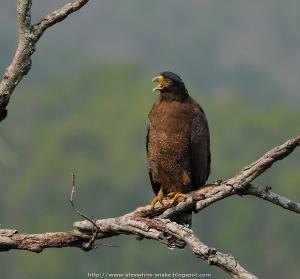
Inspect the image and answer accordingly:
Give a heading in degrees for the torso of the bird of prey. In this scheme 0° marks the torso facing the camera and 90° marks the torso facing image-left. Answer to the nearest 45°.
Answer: approximately 45°

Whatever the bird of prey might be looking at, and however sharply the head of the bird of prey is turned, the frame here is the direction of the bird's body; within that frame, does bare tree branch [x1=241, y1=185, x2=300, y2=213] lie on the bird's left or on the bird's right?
on the bird's left
